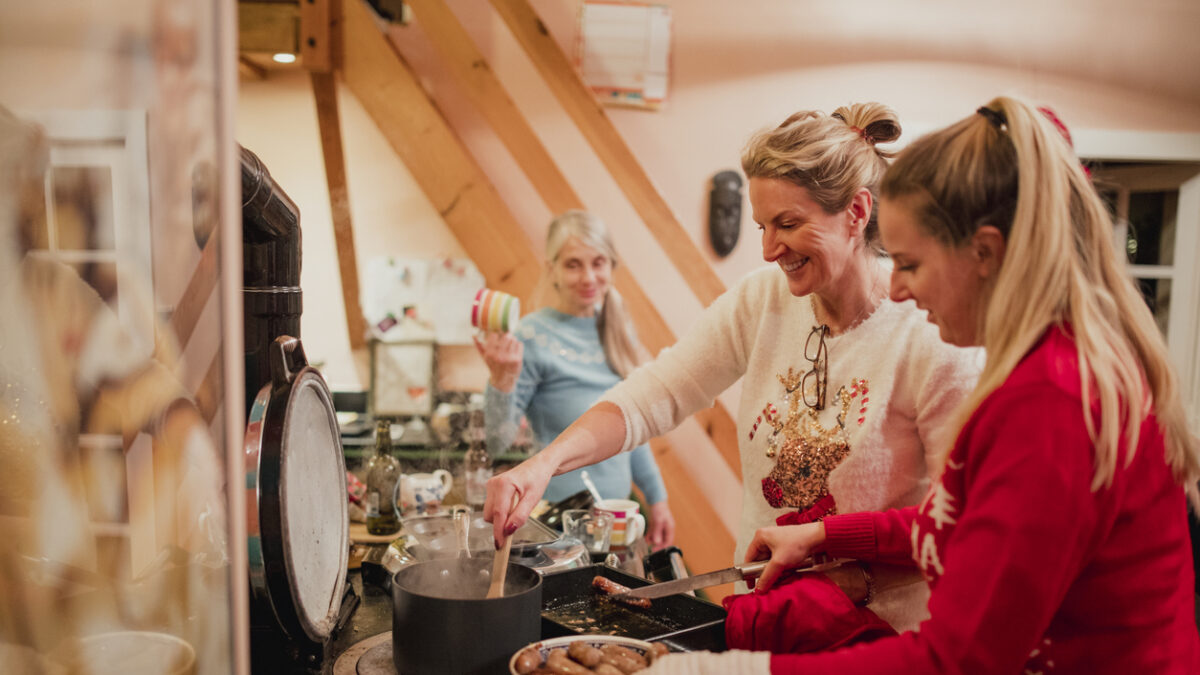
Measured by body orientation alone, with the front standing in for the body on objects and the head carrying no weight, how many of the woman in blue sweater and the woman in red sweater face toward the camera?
1

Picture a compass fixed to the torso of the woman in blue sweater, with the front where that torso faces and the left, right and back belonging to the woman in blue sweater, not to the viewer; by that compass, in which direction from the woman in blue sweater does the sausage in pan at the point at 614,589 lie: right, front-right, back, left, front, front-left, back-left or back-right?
front

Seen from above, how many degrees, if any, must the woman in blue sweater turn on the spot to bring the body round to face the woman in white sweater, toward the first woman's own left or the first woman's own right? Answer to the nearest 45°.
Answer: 0° — they already face them

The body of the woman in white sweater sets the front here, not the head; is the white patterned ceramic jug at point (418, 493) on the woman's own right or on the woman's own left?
on the woman's own right

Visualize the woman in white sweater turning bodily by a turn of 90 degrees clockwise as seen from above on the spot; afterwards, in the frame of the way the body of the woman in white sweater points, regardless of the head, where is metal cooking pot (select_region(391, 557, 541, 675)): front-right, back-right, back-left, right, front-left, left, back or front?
left

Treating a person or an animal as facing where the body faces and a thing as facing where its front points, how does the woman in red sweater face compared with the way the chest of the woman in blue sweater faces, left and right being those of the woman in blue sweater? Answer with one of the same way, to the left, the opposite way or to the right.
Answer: to the right

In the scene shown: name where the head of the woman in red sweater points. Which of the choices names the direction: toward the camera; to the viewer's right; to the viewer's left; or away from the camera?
to the viewer's left

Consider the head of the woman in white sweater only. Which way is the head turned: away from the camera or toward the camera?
toward the camera

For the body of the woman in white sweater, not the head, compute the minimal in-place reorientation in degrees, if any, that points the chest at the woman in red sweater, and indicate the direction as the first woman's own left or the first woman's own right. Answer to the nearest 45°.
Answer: approximately 45° to the first woman's own left

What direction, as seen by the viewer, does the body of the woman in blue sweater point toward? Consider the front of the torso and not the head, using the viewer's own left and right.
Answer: facing the viewer

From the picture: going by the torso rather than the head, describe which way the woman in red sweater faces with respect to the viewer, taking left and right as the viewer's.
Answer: facing to the left of the viewer
